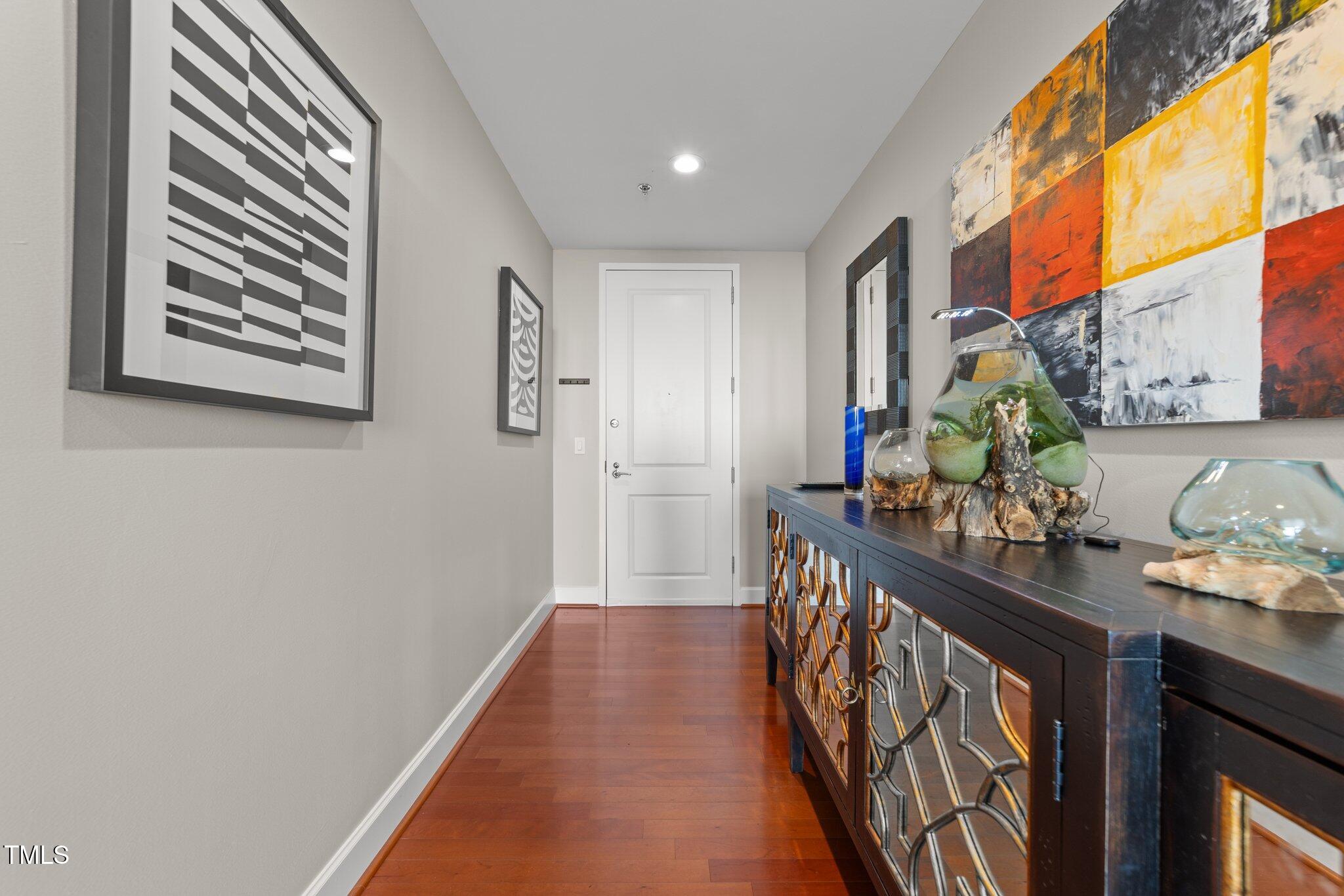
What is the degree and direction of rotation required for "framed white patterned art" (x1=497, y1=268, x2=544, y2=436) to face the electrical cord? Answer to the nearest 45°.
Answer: approximately 45° to its right

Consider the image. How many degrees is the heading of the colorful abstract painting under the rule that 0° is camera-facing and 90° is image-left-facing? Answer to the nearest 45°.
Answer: approximately 45°

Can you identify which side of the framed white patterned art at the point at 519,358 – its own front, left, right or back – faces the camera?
right

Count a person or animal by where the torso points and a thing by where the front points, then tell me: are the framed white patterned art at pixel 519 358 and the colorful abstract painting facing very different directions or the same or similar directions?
very different directions

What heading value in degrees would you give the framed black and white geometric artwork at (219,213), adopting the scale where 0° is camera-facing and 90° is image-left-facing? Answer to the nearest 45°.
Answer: approximately 315°

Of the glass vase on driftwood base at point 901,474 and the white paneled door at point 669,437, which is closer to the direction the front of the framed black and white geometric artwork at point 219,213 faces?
the glass vase on driftwood base

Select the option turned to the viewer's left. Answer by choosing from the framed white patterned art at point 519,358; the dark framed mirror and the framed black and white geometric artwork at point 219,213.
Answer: the dark framed mirror

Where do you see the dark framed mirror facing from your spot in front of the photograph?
facing to the left of the viewer
